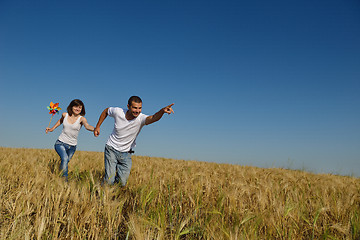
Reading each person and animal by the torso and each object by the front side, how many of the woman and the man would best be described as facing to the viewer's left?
0

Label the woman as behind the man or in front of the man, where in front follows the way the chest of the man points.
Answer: behind

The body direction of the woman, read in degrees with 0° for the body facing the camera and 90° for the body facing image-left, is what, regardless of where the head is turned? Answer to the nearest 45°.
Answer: approximately 0°

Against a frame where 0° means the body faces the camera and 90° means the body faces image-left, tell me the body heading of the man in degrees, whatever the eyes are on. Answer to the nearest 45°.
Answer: approximately 315°

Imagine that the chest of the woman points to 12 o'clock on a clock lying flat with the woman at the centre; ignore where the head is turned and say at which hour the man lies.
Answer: The man is roughly at 11 o'clock from the woman.
